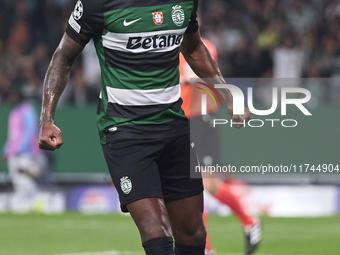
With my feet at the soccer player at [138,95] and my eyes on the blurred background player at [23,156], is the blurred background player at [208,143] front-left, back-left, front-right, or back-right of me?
front-right

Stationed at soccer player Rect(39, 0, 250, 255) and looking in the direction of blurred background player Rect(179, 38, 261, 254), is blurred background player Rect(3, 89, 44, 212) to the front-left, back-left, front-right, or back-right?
front-left

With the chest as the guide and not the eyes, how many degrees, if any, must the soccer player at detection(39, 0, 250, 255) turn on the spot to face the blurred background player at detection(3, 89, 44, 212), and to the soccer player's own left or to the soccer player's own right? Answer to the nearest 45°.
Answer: approximately 135° to the soccer player's own left

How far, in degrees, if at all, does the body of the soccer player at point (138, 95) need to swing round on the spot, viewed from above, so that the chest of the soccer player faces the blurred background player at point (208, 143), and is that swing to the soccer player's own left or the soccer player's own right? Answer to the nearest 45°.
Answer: approximately 135° to the soccer player's own left
